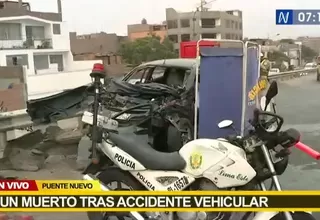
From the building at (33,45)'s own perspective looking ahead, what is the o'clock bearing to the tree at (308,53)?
The tree is roughly at 9 o'clock from the building.

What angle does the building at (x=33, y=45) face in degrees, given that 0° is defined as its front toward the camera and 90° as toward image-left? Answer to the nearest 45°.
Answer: approximately 0°

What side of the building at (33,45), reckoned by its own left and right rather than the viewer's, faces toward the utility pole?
left

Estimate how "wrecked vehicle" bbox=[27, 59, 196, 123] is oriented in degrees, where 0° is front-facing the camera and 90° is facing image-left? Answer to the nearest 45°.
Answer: approximately 45°
